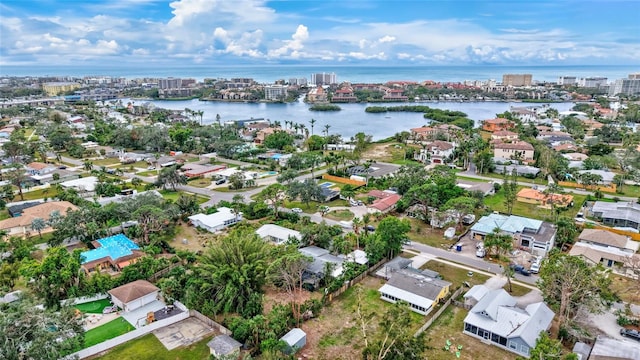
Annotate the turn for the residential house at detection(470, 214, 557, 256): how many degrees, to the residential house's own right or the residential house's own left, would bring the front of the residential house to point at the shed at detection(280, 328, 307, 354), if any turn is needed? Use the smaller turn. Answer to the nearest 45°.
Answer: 0° — it already faces it

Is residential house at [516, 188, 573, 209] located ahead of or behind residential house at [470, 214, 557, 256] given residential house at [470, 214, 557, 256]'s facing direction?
behind

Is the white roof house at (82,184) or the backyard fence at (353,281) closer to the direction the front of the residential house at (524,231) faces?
the backyard fence

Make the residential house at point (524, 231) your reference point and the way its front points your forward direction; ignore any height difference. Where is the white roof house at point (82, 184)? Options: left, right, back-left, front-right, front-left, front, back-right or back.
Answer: front-right
